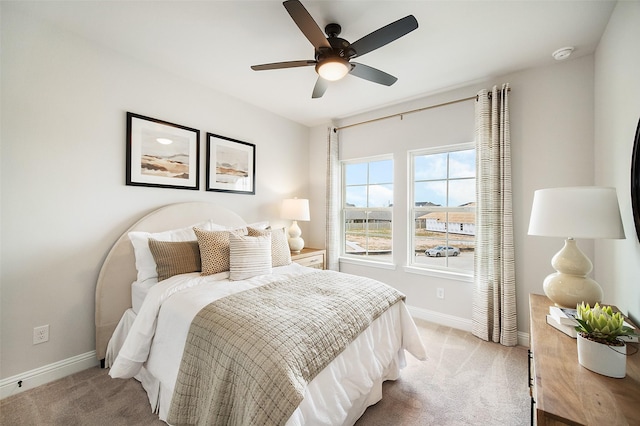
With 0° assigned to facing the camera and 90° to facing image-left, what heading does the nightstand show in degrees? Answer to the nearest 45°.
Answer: approximately 315°

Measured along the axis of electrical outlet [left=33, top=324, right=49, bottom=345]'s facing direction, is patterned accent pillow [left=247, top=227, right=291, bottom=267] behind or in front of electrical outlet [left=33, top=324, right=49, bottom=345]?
in front

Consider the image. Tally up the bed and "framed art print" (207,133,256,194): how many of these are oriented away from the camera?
0

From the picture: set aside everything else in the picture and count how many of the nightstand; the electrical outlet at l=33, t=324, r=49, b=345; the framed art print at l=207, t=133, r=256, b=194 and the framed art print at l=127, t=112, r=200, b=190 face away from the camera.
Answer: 0

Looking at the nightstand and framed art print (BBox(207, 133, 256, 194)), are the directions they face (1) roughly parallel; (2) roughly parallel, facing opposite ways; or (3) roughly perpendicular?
roughly parallel

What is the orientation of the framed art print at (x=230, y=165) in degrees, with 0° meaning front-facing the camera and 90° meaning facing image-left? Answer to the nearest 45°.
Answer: approximately 315°

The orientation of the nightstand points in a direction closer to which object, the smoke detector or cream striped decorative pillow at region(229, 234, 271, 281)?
the smoke detector

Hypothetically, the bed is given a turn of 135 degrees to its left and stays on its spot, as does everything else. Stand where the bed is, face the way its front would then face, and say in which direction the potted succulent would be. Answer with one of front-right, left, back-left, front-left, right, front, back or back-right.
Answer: back-right

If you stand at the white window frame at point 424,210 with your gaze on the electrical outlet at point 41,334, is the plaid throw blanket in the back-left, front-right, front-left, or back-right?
front-left

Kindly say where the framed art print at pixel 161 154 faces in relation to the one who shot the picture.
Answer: facing the viewer and to the right of the viewer

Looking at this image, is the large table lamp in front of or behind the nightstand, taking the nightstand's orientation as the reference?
in front

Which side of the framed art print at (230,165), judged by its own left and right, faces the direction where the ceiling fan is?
front

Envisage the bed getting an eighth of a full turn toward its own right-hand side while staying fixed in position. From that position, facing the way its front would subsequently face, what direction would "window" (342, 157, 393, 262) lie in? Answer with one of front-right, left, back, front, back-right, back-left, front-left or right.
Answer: back-left
